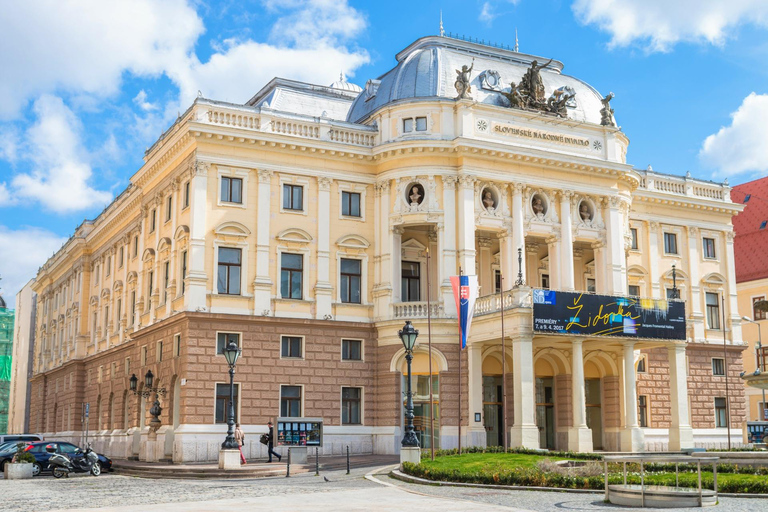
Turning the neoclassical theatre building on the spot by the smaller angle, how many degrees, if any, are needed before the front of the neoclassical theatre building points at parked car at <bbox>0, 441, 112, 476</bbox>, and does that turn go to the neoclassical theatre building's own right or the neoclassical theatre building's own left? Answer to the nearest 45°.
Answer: approximately 135° to the neoclassical theatre building's own right

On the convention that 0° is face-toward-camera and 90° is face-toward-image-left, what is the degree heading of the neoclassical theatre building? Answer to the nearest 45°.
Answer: approximately 315°

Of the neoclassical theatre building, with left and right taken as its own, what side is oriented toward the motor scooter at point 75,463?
right

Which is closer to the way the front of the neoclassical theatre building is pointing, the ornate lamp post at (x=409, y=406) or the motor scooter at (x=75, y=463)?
the ornate lamp post
